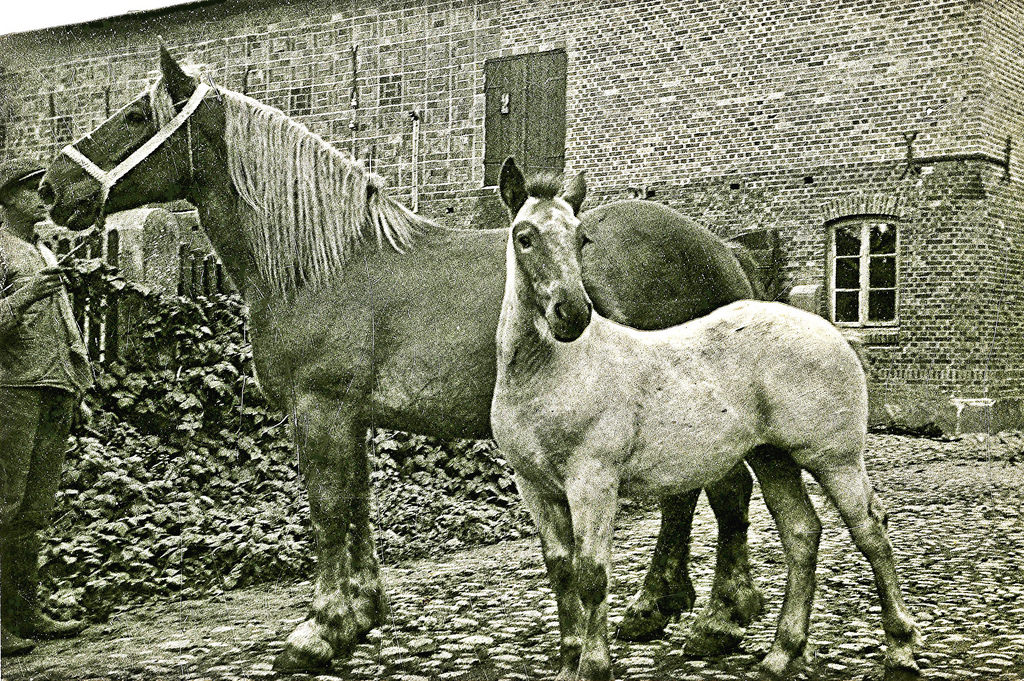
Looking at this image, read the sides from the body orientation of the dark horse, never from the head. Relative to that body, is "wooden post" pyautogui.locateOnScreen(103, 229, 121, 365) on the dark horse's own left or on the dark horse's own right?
on the dark horse's own right

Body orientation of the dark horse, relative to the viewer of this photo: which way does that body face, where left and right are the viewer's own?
facing to the left of the viewer
